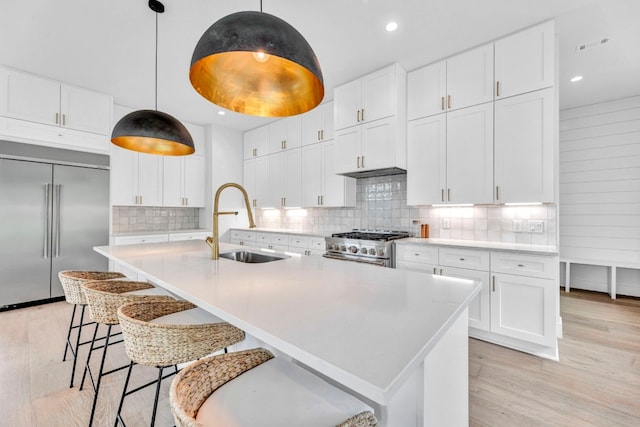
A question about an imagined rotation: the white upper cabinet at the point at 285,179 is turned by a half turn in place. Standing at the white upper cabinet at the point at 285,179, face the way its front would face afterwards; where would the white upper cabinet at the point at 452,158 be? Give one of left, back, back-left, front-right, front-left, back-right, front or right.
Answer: right

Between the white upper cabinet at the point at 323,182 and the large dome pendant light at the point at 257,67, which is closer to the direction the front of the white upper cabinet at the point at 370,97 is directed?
the large dome pendant light

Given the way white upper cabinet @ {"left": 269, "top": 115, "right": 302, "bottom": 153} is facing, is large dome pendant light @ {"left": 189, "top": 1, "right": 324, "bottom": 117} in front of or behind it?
in front

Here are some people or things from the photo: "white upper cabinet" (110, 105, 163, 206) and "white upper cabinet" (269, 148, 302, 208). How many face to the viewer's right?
0

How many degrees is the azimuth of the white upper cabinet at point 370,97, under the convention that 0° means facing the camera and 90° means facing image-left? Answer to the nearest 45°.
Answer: approximately 45°

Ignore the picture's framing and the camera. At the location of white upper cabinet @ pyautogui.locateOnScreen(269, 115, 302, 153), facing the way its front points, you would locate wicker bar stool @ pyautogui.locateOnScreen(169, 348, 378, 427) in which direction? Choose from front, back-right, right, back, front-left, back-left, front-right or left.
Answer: front-left

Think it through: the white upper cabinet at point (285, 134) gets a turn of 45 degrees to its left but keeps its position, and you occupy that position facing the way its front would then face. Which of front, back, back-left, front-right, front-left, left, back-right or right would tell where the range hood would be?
front-left

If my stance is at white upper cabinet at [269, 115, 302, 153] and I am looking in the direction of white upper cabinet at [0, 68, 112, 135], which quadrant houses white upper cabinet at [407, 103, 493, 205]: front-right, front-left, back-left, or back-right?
back-left

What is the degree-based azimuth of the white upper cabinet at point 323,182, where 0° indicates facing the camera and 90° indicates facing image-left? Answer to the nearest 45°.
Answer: approximately 45°

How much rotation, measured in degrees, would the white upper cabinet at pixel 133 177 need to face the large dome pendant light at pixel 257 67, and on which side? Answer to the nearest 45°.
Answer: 0° — it already faces it

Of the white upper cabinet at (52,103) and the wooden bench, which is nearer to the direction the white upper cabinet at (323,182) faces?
the white upper cabinet

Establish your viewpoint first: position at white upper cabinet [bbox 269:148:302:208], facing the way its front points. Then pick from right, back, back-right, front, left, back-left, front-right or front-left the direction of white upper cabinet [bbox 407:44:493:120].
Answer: left
